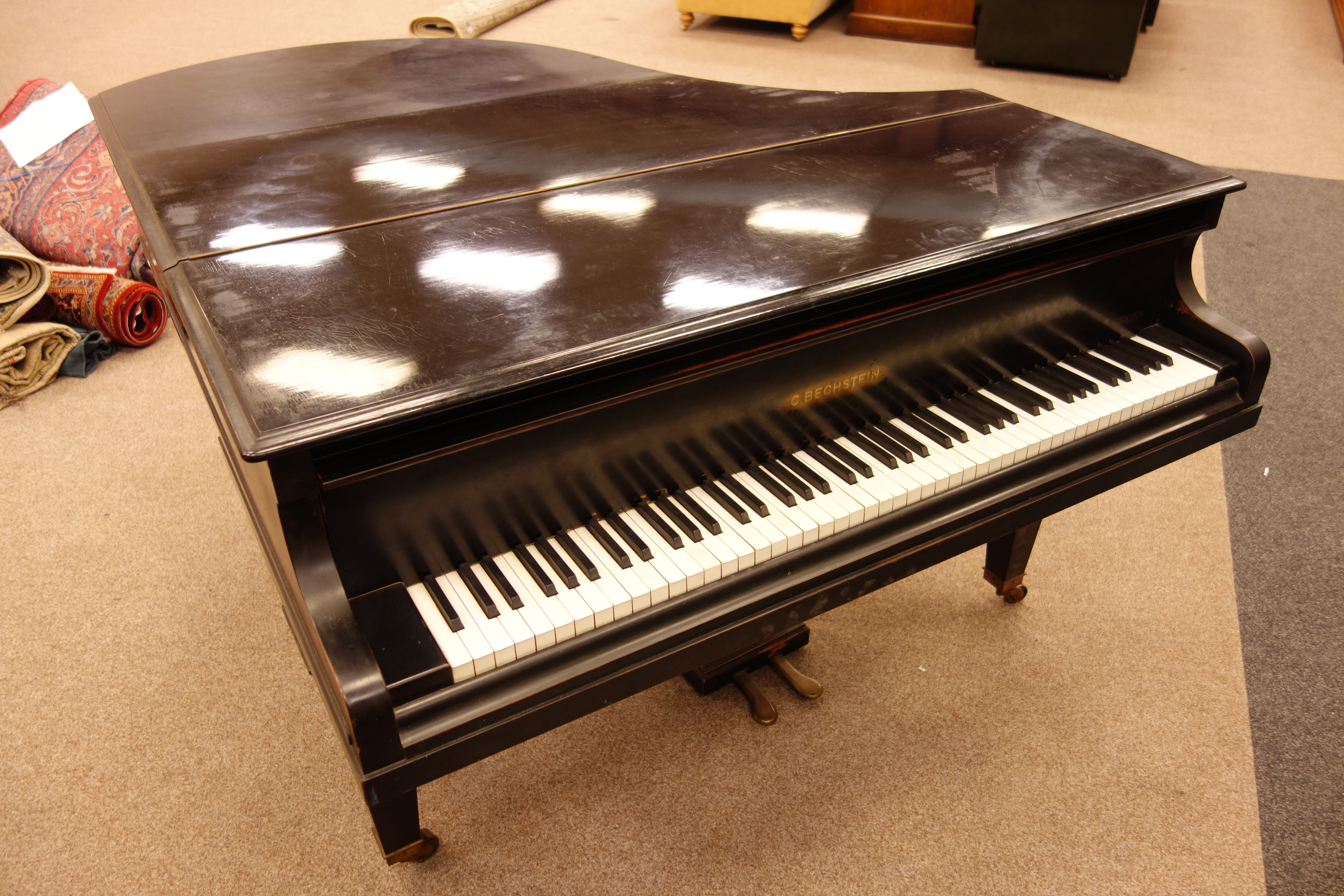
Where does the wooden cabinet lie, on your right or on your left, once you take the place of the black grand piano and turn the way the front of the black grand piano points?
on your left

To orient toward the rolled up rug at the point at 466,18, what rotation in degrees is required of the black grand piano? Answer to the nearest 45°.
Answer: approximately 135° to its left

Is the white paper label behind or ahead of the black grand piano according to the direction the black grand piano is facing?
behind

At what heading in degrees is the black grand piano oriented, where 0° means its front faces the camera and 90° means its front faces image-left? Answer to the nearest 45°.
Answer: approximately 315°

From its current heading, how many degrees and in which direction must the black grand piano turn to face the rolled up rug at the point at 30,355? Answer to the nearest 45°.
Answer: approximately 180°

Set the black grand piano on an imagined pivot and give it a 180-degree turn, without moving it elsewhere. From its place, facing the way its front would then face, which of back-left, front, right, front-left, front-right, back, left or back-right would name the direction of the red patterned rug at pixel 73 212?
front

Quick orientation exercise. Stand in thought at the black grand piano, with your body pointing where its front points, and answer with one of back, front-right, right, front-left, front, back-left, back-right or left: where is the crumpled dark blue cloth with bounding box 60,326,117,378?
back

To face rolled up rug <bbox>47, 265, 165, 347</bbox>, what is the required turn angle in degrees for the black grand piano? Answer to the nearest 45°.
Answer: approximately 180°

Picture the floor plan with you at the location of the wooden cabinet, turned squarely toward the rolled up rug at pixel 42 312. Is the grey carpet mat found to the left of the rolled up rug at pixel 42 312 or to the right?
left

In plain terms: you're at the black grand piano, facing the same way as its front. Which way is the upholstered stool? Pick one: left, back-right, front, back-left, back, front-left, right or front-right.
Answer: back-left

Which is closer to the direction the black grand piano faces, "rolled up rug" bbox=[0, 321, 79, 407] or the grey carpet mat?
the grey carpet mat

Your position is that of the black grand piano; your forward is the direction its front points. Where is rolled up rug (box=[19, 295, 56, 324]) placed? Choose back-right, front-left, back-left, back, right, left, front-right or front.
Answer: back
